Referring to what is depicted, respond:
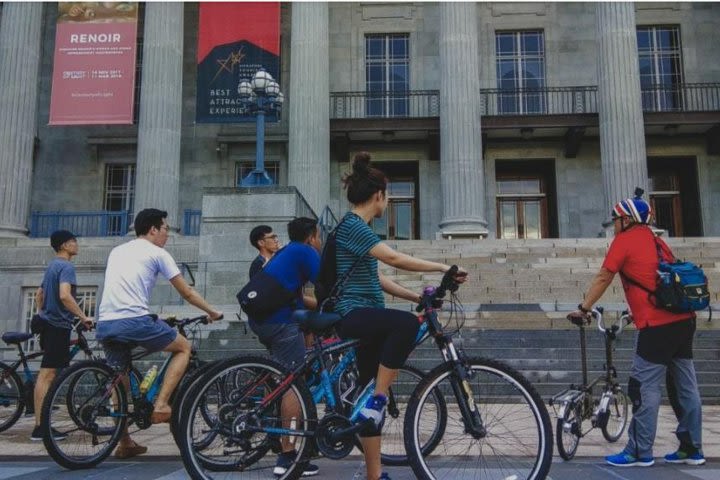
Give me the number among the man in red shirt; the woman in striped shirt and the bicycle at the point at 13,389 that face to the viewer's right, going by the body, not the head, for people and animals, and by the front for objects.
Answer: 2

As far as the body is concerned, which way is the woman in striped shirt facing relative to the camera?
to the viewer's right

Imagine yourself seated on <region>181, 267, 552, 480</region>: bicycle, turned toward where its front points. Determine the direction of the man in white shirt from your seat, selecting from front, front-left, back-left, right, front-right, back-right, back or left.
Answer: back-left

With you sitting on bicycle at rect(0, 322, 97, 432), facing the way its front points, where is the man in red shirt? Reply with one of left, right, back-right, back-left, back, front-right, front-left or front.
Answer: front-right

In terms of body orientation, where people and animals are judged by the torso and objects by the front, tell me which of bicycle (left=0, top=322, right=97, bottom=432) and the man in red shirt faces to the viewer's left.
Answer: the man in red shirt

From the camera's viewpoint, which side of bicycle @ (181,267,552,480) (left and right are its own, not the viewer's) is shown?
right

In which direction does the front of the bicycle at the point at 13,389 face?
to the viewer's right

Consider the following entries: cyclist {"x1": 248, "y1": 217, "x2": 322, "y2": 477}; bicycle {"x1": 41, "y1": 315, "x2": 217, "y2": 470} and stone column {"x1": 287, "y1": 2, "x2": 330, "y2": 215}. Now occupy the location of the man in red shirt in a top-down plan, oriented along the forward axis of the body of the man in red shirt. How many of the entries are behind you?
0

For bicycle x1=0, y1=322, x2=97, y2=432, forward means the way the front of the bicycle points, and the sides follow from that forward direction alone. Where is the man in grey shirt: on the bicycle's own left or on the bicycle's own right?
on the bicycle's own right

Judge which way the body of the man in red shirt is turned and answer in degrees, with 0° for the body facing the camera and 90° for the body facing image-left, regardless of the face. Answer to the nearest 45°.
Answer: approximately 90°

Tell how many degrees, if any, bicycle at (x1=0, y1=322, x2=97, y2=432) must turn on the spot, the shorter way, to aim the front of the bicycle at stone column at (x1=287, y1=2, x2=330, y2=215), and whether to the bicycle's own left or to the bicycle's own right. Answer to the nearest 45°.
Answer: approximately 45° to the bicycle's own left

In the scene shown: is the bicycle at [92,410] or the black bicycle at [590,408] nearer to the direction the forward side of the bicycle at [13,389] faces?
the black bicycle

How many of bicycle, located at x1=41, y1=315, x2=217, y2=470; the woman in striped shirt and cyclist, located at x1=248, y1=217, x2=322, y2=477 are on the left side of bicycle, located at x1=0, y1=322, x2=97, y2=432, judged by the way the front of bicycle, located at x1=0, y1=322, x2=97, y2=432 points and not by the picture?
0

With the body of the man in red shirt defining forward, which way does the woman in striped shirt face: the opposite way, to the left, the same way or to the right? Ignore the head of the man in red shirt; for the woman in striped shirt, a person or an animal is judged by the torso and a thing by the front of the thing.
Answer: the opposite way

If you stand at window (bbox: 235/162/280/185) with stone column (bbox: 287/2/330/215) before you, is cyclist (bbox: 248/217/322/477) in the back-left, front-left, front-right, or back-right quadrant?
front-right

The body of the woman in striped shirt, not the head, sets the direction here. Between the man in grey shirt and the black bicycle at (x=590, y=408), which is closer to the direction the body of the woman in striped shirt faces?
the black bicycle
